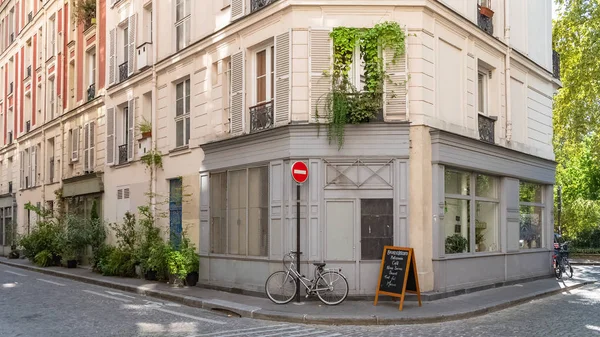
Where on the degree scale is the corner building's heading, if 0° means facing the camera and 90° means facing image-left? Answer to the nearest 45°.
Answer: approximately 0°

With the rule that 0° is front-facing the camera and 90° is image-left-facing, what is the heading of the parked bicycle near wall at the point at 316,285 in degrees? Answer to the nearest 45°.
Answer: approximately 90°

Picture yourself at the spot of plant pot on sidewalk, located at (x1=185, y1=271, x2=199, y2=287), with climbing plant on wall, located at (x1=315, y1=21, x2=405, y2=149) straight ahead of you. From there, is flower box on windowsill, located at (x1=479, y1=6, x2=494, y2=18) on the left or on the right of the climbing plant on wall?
left

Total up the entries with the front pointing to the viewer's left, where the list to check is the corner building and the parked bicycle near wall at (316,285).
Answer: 1

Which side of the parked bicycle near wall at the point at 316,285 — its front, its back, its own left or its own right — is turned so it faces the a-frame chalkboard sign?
back

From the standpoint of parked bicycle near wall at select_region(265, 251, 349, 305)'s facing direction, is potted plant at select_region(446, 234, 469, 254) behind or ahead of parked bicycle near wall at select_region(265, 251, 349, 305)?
behind

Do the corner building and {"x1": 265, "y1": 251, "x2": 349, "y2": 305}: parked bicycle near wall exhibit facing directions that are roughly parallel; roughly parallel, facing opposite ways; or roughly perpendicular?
roughly perpendicular
